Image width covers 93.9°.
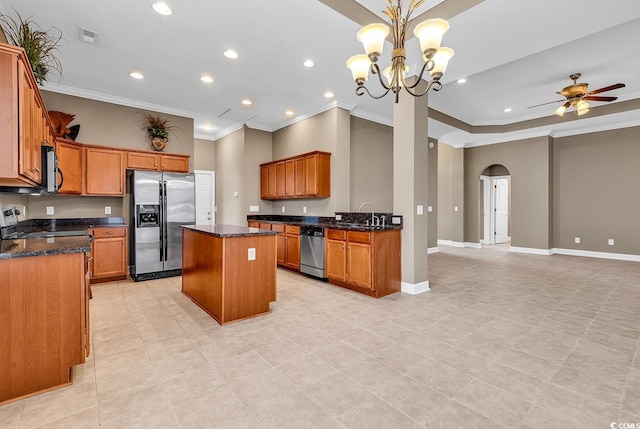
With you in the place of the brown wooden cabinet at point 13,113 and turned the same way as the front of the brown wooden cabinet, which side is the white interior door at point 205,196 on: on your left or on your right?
on your left

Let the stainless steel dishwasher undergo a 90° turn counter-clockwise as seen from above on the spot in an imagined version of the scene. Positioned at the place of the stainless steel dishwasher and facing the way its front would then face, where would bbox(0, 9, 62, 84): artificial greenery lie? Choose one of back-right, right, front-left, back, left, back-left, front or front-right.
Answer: right

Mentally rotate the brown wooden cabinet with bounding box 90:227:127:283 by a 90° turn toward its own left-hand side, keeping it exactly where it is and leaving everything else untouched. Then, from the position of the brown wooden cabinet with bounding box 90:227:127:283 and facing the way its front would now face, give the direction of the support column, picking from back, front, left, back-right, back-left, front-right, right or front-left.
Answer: front-right

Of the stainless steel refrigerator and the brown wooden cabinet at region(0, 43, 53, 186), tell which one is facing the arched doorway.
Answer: the brown wooden cabinet

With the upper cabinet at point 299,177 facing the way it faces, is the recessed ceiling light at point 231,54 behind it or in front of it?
in front

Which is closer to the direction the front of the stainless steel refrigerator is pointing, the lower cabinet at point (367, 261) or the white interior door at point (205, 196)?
the lower cabinet

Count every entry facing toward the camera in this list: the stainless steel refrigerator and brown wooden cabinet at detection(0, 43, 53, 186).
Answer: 1

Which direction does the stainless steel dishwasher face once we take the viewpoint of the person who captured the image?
facing the viewer and to the left of the viewer

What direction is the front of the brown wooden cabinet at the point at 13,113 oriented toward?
to the viewer's right

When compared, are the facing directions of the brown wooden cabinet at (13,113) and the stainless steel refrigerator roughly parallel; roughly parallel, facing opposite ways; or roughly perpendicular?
roughly perpendicular

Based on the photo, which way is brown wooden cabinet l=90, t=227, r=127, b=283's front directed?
toward the camera
